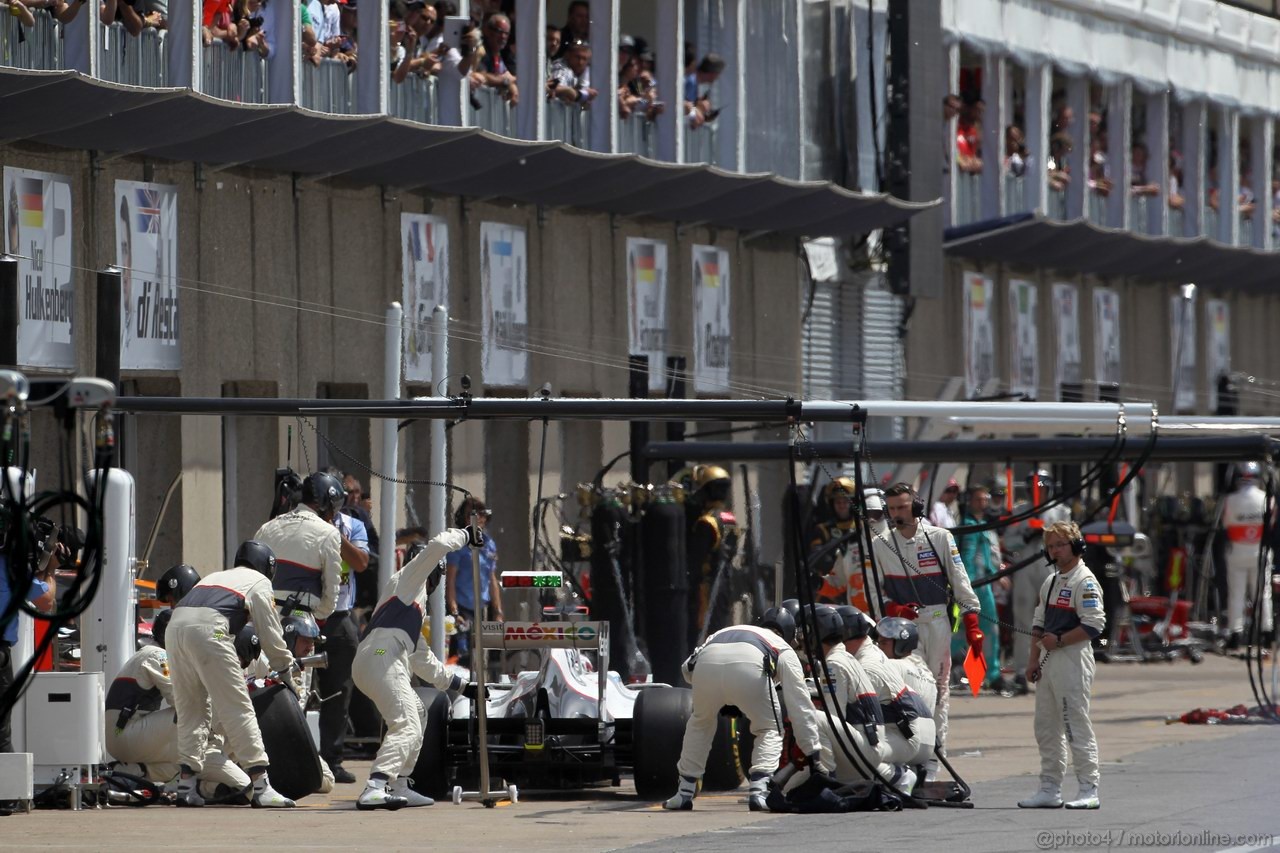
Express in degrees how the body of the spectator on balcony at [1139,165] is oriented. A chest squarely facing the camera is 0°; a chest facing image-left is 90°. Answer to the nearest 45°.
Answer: approximately 315°

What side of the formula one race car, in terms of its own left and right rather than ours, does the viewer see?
back

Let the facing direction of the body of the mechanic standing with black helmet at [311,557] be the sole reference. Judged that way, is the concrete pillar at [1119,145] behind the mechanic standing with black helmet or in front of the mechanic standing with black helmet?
in front

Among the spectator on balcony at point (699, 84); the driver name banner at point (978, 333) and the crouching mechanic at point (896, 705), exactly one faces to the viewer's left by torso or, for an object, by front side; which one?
the crouching mechanic

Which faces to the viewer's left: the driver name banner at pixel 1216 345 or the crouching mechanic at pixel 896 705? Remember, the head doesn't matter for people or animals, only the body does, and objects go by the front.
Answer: the crouching mechanic

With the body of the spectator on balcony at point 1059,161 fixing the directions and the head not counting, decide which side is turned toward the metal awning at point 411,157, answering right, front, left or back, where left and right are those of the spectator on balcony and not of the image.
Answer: right

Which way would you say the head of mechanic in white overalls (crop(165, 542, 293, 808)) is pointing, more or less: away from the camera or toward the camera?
away from the camera

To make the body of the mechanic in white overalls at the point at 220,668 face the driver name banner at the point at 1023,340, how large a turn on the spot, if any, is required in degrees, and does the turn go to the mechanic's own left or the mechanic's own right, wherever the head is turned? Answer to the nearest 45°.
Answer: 0° — they already face it

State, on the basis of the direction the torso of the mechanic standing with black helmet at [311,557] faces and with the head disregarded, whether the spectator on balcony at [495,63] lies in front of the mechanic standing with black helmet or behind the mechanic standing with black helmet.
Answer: in front

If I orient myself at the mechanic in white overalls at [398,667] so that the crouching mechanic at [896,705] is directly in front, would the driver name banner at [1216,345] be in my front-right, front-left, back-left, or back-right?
front-left

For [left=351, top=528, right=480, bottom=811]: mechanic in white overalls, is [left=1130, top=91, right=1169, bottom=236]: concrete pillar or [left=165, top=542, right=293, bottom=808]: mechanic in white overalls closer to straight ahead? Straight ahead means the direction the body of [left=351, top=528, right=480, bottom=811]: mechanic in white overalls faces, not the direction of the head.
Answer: the concrete pillar

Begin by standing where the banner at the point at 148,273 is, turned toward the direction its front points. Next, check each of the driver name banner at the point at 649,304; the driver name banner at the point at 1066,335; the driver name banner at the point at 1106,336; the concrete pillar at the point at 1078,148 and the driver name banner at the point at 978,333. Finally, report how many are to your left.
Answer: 5

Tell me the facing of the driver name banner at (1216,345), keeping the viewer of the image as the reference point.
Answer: facing the viewer and to the right of the viewer
